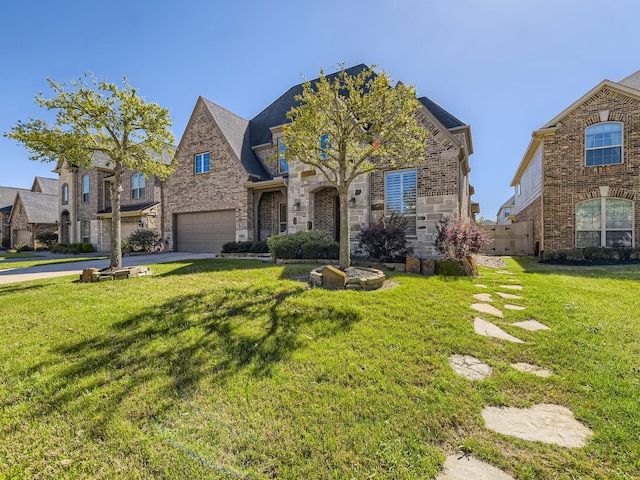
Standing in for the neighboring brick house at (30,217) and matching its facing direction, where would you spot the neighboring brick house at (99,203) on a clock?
the neighboring brick house at (99,203) is roughly at 10 o'clock from the neighboring brick house at (30,217).

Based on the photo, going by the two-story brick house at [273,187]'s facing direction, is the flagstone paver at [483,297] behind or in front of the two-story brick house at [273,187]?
in front

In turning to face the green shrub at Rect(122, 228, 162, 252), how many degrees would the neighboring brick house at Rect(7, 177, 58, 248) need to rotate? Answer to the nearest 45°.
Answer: approximately 45° to its left

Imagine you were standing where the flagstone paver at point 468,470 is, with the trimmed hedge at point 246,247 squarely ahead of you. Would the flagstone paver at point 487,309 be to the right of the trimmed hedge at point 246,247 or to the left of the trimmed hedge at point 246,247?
right

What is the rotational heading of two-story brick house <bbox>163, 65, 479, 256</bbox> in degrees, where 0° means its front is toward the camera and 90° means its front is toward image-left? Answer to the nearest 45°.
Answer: approximately 0°

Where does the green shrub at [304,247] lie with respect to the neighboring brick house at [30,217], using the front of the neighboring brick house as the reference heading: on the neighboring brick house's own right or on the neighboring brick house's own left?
on the neighboring brick house's own left

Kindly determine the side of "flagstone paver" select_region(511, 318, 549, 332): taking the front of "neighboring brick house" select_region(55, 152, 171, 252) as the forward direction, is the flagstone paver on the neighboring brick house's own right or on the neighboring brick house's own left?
on the neighboring brick house's own left

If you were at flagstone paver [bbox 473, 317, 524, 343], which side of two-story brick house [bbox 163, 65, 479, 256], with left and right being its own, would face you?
front

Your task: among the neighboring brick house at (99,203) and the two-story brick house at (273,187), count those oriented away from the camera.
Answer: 0

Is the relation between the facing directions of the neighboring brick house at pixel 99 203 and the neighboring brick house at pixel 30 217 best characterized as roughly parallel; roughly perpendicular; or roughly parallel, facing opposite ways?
roughly parallel

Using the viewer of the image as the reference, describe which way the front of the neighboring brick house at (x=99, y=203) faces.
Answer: facing the viewer and to the left of the viewer

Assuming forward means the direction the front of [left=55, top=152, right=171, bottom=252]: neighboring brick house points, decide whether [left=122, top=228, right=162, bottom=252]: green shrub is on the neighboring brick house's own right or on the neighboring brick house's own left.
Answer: on the neighboring brick house's own left

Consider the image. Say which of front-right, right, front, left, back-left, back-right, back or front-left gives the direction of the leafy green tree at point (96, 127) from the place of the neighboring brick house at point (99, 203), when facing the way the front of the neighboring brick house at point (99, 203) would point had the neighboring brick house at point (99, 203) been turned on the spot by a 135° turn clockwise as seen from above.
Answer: back

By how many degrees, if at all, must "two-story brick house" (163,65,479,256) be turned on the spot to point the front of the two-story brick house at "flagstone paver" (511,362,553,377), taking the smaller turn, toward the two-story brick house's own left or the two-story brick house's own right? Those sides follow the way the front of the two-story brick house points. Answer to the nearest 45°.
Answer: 0° — it already faces it
